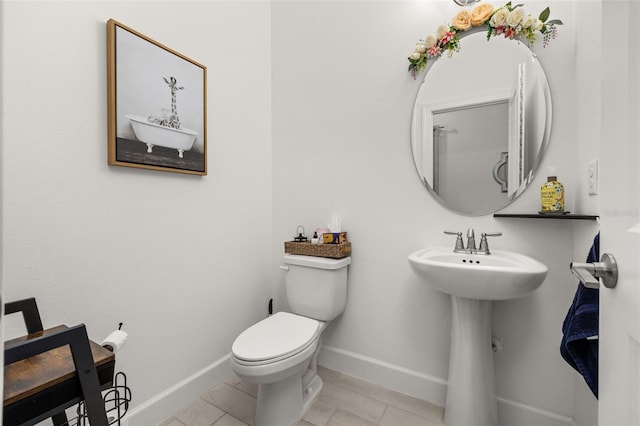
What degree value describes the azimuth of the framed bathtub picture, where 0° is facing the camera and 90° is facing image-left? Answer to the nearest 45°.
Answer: approximately 315°

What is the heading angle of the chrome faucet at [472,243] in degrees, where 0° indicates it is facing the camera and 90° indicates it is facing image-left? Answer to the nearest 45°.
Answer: approximately 0°

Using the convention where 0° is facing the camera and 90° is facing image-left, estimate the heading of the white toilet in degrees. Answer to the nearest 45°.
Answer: approximately 45°

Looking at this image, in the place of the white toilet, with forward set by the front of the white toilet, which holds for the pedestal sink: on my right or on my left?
on my left

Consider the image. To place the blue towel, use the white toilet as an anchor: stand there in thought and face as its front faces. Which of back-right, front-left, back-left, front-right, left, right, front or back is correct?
left

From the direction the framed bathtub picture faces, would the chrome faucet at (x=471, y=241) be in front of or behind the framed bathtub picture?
in front

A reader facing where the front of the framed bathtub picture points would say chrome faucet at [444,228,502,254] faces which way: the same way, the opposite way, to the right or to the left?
to the right

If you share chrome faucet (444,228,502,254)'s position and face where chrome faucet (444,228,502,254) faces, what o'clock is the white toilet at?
The white toilet is roughly at 2 o'clock from the chrome faucet.

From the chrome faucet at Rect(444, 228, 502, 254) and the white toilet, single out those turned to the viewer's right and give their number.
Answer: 0

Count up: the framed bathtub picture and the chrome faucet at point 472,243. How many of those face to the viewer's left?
0

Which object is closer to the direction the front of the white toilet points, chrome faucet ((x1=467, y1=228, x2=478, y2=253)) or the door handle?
the door handle

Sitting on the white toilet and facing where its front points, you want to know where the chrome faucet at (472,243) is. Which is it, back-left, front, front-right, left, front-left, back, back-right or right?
back-left
